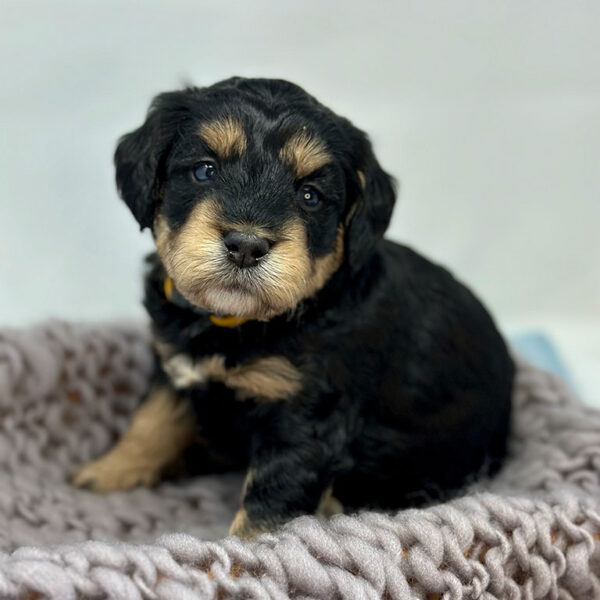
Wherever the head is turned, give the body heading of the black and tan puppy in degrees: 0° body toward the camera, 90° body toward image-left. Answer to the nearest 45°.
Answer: approximately 45°
